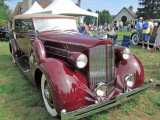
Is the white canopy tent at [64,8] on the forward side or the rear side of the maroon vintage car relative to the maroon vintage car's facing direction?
on the rear side

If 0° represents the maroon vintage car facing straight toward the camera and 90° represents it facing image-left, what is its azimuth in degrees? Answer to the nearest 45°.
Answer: approximately 315°

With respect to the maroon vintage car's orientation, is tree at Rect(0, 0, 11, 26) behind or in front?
behind

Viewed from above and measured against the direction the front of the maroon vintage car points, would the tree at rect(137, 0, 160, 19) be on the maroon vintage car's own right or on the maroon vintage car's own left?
on the maroon vintage car's own left
